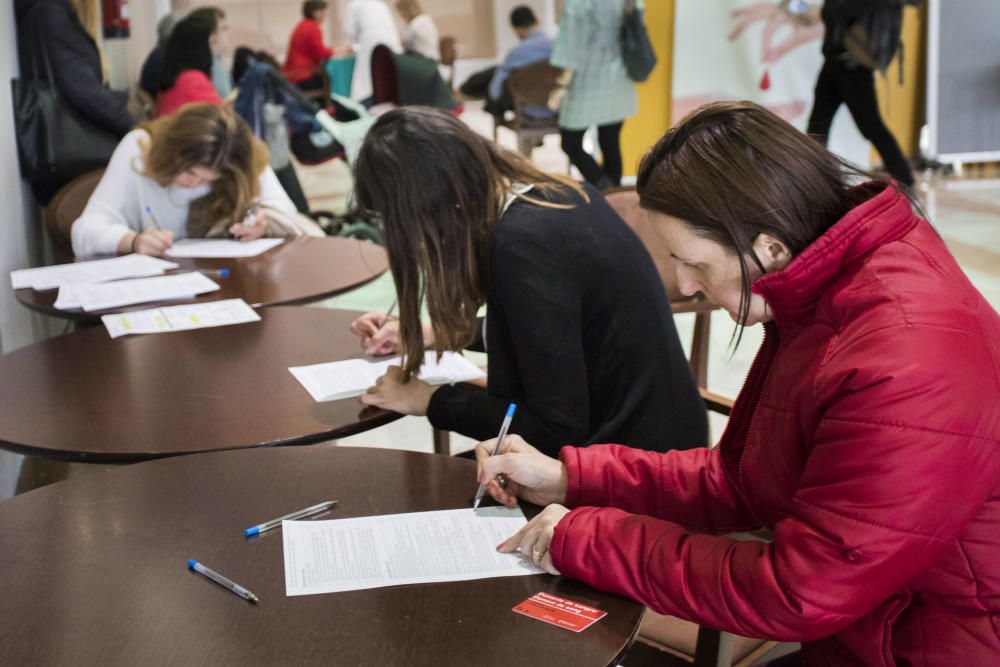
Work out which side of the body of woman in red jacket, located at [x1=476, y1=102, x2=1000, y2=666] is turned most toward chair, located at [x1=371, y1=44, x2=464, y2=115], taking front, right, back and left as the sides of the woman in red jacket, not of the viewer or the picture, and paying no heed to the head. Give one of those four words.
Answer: right

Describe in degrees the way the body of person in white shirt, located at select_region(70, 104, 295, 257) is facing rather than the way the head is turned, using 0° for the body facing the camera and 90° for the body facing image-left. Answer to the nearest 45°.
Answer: approximately 0°

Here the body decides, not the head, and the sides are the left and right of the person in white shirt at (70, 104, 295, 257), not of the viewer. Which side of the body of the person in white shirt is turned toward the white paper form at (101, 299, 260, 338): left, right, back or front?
front

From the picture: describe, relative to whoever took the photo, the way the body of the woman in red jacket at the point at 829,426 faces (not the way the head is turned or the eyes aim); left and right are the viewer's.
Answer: facing to the left of the viewer

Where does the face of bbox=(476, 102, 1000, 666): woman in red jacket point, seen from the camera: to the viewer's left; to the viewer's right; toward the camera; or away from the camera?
to the viewer's left

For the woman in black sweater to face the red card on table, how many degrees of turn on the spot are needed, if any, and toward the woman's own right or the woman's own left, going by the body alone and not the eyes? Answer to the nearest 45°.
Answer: approximately 90° to the woman's own left

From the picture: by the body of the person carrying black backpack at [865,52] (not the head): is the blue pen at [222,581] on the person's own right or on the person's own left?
on the person's own left
